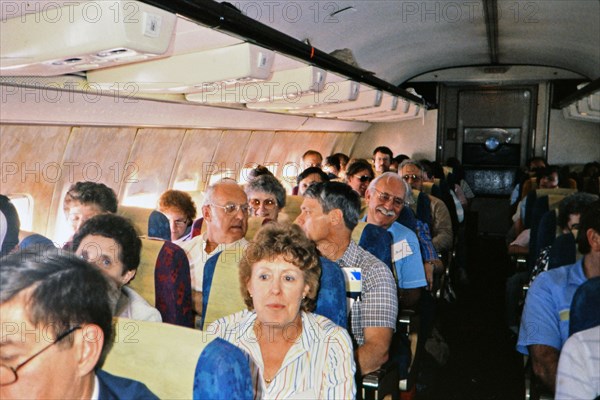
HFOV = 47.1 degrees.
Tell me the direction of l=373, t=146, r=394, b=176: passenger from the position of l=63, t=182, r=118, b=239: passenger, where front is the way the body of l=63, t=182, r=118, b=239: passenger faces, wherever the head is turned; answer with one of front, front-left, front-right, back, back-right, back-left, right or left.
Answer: back

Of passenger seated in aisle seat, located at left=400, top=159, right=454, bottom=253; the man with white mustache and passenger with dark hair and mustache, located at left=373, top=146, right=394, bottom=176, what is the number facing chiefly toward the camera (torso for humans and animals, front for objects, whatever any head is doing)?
3

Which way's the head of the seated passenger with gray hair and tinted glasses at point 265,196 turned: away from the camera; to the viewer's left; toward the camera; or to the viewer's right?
toward the camera

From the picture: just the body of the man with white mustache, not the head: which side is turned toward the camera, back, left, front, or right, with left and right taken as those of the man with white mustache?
front

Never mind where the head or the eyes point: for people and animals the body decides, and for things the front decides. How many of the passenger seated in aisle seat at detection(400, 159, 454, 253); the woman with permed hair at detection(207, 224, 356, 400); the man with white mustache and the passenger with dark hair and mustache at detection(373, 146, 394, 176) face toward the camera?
4

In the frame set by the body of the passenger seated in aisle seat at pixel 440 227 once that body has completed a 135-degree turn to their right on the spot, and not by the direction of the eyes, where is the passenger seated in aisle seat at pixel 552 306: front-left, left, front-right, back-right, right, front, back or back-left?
back-left

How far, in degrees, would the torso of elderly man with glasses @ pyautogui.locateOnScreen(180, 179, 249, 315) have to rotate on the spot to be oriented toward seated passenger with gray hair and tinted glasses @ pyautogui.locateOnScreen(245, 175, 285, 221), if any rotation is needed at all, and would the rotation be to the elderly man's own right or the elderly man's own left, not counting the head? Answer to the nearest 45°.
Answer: approximately 135° to the elderly man's own left

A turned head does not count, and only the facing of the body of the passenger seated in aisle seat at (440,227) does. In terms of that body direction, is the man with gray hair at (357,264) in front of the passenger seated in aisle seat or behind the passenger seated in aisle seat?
in front

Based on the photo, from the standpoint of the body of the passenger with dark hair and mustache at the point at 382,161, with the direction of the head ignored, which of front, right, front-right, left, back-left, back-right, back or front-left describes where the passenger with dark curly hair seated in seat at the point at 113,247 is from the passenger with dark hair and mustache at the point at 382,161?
front

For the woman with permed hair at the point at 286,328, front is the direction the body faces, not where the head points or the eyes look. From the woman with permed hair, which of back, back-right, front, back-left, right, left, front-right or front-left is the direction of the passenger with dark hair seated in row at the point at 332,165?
back

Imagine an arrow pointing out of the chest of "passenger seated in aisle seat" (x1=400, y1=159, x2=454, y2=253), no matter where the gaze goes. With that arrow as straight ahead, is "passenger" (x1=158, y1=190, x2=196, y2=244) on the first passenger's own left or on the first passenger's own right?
on the first passenger's own right

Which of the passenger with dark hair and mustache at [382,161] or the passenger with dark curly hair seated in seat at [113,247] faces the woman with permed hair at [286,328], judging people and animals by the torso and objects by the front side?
the passenger with dark hair and mustache at [382,161]

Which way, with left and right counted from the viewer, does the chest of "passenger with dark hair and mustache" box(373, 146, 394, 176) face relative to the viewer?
facing the viewer

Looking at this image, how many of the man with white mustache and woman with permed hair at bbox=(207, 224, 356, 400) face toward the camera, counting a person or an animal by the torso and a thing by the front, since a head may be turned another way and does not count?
2

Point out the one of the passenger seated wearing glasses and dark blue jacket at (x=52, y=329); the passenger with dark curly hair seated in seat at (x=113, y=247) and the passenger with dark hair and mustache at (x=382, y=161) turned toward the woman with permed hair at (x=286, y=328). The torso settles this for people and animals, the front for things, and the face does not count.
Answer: the passenger with dark hair and mustache at (x=382, y=161)

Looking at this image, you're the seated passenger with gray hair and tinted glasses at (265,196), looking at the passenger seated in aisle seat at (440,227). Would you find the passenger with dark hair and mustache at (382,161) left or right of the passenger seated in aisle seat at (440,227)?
left

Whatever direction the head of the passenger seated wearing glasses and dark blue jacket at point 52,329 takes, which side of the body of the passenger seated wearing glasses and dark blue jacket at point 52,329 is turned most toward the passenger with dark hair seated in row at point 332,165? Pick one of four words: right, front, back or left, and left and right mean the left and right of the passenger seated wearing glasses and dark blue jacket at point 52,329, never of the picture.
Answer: back
